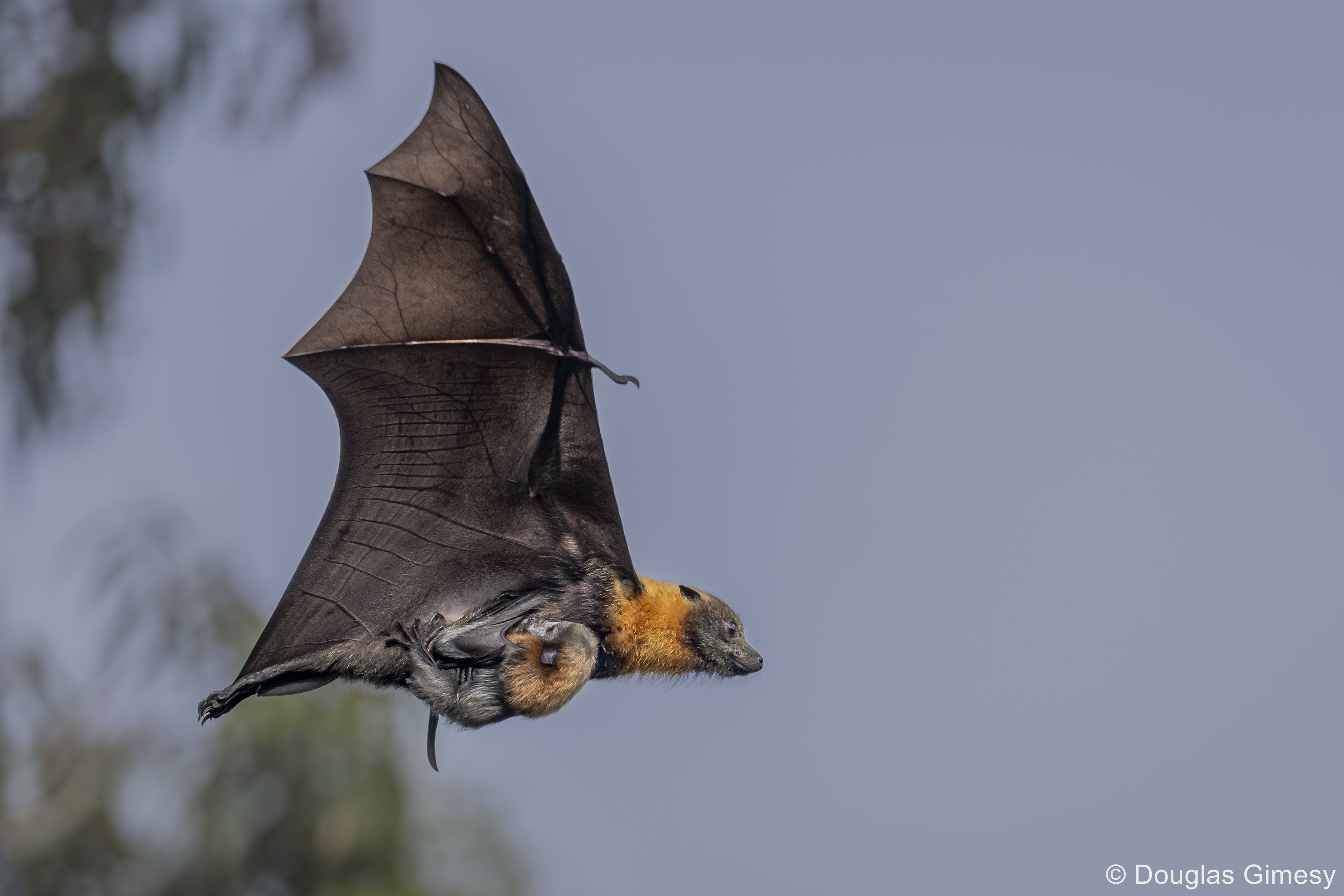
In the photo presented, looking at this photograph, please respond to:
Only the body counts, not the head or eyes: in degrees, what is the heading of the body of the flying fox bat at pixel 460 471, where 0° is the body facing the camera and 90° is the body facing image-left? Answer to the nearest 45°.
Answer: approximately 270°
